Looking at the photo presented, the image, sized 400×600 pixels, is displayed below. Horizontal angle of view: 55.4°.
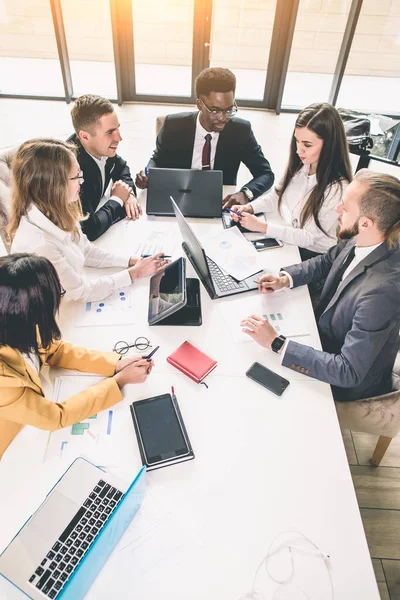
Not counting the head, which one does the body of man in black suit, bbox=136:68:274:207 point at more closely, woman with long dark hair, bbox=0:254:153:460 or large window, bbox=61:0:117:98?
the woman with long dark hair

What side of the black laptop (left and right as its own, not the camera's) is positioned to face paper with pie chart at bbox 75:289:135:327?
back

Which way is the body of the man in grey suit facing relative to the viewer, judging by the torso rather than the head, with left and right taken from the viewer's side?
facing to the left of the viewer

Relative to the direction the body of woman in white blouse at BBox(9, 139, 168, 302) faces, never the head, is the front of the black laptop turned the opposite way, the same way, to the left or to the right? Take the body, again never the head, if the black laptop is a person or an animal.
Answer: to the left

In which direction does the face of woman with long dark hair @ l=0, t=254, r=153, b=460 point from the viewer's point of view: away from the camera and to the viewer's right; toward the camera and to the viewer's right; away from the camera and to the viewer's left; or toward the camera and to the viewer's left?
away from the camera and to the viewer's right

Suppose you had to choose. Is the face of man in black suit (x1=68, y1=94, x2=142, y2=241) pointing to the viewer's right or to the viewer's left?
to the viewer's right

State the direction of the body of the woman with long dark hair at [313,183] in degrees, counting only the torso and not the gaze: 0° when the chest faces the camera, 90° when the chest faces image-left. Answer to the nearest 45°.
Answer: approximately 45°

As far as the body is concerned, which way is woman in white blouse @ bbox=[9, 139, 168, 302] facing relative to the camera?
to the viewer's right

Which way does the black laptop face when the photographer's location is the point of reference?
facing away from the viewer

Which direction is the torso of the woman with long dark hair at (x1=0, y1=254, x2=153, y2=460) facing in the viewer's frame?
to the viewer's right
